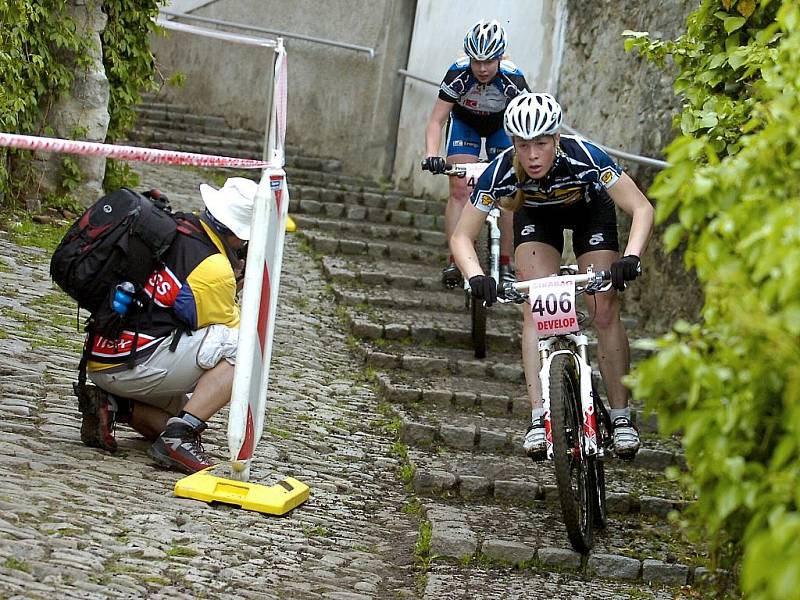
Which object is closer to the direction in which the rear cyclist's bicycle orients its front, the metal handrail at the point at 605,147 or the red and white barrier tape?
the red and white barrier tape

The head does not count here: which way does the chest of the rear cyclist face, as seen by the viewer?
toward the camera

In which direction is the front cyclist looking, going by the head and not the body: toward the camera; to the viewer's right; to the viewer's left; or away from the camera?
toward the camera

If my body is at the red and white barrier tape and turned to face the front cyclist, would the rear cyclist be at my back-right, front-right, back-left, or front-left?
front-left

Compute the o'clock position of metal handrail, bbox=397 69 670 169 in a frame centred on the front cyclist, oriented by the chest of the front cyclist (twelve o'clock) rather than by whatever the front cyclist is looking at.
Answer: The metal handrail is roughly at 6 o'clock from the front cyclist.

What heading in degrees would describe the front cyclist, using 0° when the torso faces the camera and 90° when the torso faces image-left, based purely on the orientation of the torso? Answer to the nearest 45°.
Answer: approximately 0°

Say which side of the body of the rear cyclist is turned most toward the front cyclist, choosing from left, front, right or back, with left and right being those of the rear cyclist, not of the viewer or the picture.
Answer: front

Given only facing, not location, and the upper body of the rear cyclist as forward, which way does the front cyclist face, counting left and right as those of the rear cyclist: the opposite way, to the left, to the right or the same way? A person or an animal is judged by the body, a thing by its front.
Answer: the same way

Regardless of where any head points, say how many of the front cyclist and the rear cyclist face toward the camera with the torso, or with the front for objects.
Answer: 2

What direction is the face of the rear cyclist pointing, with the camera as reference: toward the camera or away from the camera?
toward the camera

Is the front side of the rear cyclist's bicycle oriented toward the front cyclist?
yes

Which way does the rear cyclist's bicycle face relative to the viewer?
toward the camera
